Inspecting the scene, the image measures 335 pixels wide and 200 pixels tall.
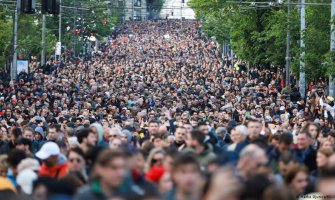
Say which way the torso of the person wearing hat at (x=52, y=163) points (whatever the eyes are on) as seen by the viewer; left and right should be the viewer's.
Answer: facing the viewer and to the left of the viewer

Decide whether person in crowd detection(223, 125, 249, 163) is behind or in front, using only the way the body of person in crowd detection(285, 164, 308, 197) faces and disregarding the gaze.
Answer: behind

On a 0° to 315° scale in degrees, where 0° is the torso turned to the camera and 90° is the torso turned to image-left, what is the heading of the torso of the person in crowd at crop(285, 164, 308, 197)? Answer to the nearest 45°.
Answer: approximately 315°

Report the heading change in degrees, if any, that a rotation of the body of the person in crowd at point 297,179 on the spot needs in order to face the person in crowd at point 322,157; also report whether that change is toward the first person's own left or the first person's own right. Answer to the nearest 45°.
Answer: approximately 135° to the first person's own left

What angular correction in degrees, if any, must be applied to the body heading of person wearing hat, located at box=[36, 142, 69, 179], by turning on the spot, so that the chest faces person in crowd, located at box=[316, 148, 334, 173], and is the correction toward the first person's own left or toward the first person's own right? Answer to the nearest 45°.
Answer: approximately 135° to the first person's own left

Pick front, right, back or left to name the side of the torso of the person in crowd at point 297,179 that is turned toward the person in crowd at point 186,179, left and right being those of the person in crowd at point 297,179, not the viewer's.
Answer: right

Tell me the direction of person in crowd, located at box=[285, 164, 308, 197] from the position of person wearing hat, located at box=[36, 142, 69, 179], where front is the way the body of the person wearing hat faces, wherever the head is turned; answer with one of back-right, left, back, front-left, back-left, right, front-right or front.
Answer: left

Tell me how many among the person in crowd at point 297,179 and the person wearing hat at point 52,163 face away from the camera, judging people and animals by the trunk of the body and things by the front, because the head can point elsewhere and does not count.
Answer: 0
